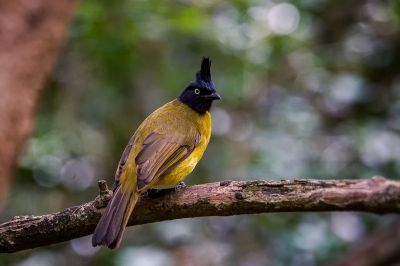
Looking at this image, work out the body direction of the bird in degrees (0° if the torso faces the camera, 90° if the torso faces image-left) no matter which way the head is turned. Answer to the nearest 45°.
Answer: approximately 225°

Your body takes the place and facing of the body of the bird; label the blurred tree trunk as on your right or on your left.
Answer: on your left
